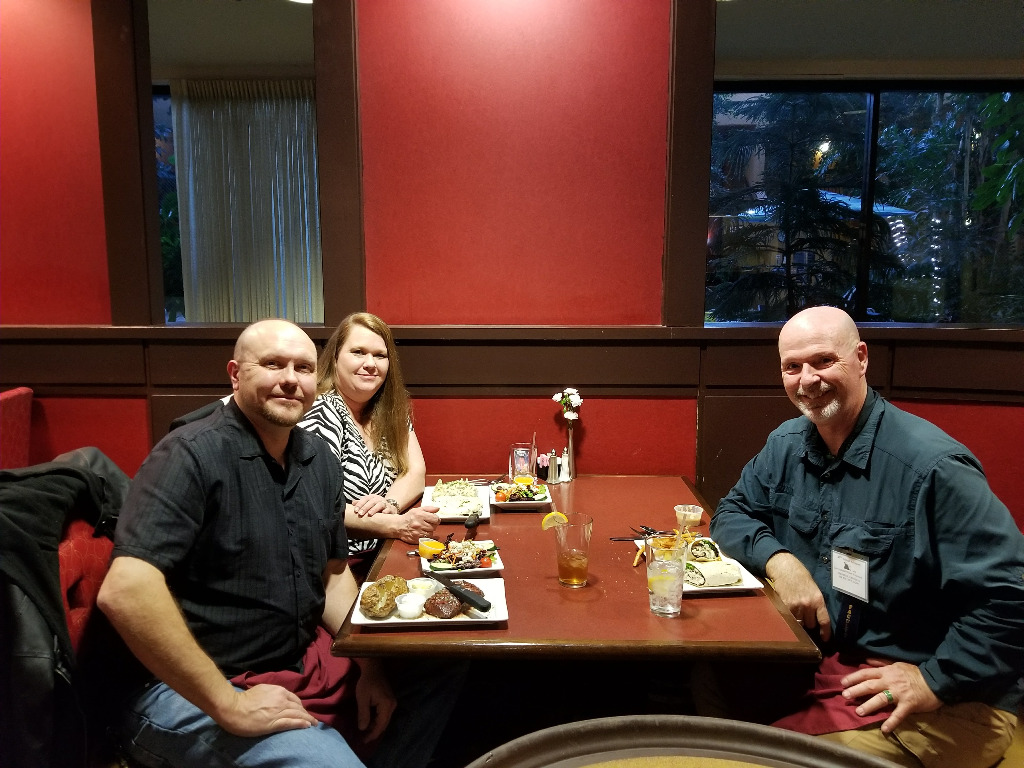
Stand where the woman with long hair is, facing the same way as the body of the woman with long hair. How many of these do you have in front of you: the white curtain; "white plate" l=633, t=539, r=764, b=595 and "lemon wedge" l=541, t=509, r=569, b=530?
2

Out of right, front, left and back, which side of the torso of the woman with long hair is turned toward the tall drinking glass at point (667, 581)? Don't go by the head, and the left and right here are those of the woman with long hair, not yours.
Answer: front

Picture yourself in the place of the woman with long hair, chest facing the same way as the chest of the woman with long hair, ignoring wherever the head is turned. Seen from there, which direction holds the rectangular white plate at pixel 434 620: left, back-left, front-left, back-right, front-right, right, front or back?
front-right

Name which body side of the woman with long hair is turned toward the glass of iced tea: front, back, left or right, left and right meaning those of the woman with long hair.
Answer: front

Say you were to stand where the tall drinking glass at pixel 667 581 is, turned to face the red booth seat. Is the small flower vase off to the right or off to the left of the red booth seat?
right

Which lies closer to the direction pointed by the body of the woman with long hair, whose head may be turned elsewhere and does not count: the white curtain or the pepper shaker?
the pepper shaker

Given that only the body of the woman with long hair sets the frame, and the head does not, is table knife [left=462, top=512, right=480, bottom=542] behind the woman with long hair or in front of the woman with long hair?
in front

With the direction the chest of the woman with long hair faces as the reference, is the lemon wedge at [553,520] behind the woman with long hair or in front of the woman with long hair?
in front

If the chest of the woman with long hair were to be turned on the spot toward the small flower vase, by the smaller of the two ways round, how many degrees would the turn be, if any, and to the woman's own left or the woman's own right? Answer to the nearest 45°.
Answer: approximately 45° to the woman's own left

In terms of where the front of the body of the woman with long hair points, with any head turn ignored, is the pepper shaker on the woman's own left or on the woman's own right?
on the woman's own left

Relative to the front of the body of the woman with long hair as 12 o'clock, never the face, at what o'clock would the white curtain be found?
The white curtain is roughly at 7 o'clock from the woman with long hair.

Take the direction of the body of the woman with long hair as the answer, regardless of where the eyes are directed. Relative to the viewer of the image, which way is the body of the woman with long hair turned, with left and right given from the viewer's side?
facing the viewer and to the right of the viewer
